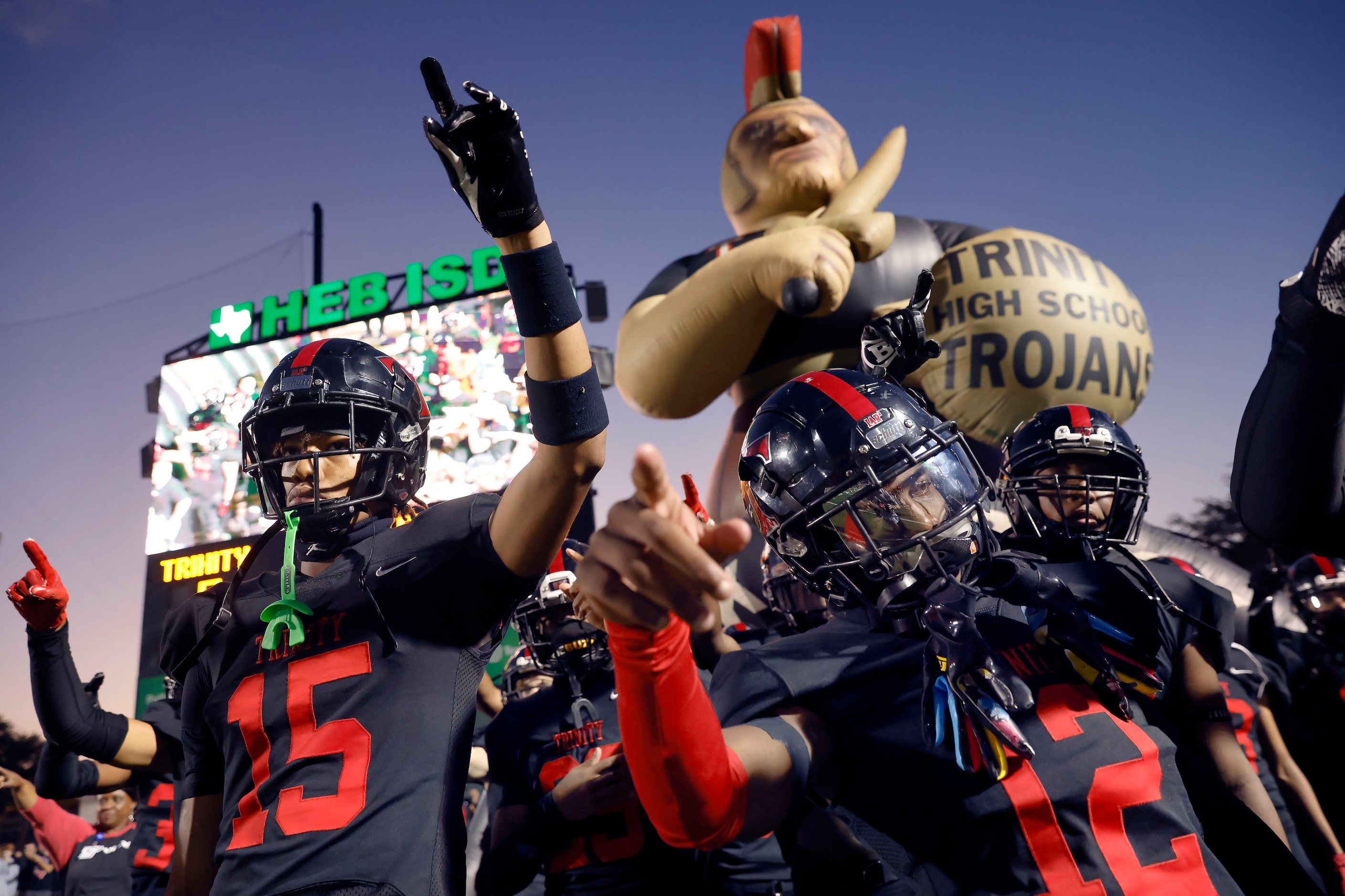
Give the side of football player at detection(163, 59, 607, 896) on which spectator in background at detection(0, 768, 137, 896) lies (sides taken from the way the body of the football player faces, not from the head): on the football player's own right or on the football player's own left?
on the football player's own right

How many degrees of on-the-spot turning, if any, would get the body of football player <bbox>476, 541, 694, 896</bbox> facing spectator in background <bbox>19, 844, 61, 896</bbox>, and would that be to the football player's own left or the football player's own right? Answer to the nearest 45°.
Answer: approximately 135° to the football player's own right

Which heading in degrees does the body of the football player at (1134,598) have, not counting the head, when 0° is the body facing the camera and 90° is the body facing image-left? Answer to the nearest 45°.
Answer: approximately 0°

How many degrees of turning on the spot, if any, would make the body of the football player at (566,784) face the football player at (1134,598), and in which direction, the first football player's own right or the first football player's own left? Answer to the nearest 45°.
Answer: approximately 45° to the first football player's own left

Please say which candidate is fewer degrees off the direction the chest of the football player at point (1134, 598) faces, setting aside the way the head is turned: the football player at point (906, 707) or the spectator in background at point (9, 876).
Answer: the football player

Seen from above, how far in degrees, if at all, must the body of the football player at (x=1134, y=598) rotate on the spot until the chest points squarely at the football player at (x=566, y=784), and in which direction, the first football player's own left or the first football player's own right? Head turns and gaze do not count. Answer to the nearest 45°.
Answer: approximately 90° to the first football player's own right

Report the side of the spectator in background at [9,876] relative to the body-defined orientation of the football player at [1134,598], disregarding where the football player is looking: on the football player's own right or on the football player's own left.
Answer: on the football player's own right

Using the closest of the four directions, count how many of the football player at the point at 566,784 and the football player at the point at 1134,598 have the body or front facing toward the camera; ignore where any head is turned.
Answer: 2
